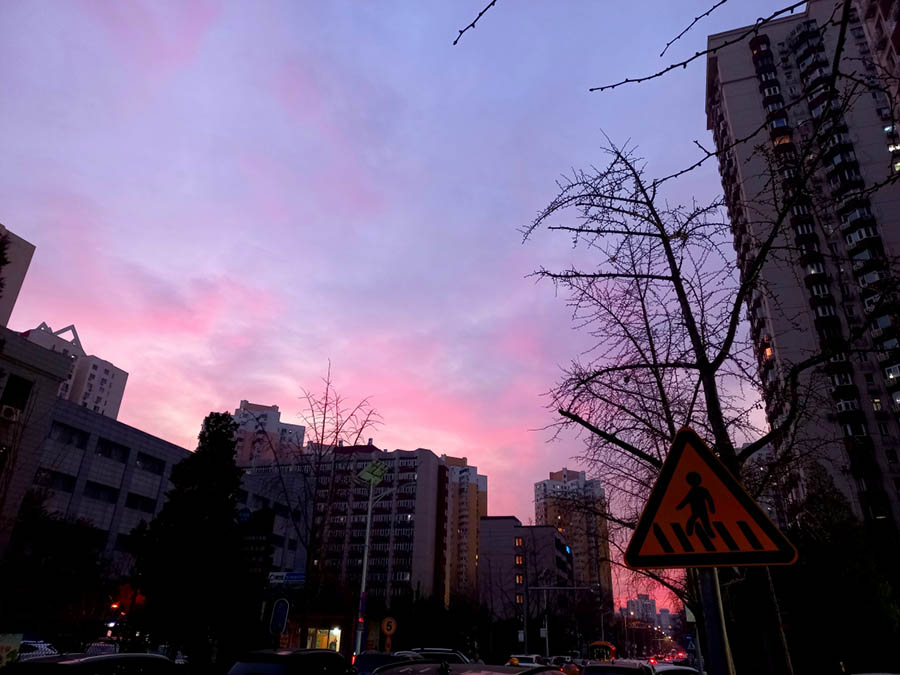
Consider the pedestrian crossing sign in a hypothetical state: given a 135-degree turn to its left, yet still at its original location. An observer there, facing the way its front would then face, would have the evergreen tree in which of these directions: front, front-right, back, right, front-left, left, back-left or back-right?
left

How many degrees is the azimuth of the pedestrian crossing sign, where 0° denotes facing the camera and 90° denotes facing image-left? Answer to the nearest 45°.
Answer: approximately 0°

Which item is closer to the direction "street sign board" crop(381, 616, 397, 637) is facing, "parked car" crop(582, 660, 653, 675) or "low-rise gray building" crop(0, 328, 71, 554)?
the parked car

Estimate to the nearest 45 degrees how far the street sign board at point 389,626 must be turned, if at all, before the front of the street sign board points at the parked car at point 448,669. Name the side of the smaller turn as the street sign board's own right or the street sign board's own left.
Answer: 0° — it already faces it

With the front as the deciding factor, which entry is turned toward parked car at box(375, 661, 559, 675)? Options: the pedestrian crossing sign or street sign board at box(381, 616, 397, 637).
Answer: the street sign board

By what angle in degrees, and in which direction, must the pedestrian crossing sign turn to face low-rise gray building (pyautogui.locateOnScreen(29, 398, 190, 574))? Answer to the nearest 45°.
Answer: approximately 135° to its right

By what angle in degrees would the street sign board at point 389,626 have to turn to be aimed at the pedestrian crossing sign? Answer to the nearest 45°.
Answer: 0° — it already faces it

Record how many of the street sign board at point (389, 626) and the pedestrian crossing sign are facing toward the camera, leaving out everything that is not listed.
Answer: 2

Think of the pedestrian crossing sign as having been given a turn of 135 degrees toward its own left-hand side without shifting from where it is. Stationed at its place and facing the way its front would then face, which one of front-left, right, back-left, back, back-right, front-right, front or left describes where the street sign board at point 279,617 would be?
left

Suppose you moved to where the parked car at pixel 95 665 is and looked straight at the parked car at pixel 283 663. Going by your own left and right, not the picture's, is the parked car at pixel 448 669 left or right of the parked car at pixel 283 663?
right
